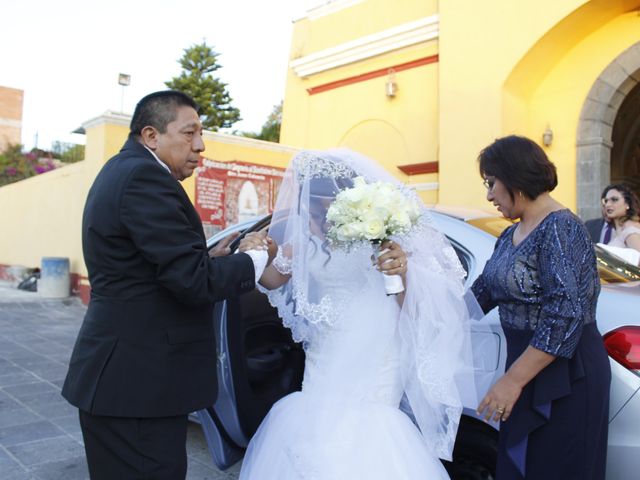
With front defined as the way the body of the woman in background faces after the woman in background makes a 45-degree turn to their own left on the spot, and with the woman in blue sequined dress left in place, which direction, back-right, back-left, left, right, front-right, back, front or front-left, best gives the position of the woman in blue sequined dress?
front

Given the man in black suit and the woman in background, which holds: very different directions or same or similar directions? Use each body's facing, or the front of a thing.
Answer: very different directions

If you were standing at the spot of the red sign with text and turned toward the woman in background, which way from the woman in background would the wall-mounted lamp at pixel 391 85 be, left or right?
left

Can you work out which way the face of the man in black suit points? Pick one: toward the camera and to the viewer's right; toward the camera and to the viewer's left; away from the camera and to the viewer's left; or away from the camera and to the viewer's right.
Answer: toward the camera and to the viewer's right

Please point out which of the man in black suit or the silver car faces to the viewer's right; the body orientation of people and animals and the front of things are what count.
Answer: the man in black suit

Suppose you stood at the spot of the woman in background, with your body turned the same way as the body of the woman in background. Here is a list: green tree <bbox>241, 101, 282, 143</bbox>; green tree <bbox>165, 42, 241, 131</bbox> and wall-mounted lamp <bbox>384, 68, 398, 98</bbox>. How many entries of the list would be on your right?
3

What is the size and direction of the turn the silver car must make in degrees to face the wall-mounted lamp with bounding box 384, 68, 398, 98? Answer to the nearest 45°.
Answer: approximately 45° to its right

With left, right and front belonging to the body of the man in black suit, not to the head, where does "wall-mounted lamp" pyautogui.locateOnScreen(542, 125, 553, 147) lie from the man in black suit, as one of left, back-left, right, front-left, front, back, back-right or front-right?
front-left

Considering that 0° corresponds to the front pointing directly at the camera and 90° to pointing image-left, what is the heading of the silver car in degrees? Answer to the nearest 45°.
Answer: approximately 135°

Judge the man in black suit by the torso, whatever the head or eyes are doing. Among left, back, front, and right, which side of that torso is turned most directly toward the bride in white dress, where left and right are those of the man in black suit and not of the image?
front

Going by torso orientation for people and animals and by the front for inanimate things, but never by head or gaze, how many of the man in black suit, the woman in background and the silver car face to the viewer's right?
1

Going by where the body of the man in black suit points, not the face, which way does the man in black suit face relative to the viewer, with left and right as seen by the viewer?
facing to the right of the viewer

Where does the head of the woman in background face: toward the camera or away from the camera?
toward the camera

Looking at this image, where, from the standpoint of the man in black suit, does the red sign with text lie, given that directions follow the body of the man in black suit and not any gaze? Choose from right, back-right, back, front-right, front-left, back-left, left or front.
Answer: left

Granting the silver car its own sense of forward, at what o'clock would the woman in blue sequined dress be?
The woman in blue sequined dress is roughly at 7 o'clock from the silver car.

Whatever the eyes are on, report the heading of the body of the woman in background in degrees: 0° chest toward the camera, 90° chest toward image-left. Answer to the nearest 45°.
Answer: approximately 45°

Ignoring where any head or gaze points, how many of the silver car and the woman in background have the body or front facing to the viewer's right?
0

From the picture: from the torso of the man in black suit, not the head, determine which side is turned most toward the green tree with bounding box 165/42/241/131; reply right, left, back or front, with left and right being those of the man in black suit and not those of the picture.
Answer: left
